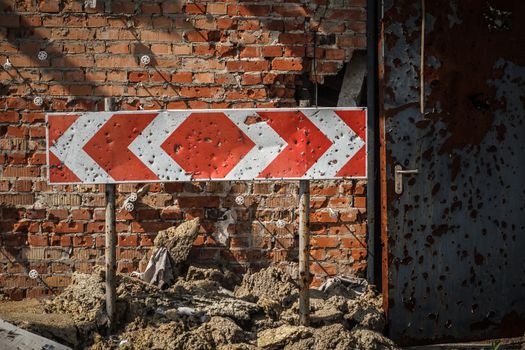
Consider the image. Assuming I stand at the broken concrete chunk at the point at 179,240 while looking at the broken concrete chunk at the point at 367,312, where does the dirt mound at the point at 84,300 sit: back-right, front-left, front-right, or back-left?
back-right

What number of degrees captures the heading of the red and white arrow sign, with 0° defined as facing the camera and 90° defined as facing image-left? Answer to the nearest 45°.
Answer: approximately 0°
